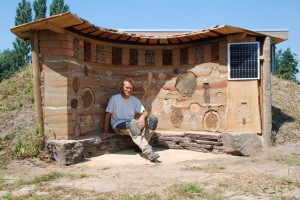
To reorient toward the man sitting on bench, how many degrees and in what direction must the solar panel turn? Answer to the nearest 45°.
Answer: approximately 90° to its right

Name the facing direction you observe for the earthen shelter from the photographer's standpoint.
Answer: facing the viewer

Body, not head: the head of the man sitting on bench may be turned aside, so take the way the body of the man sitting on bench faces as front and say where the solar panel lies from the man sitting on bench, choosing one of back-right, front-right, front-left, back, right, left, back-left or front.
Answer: front-left

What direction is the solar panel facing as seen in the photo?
toward the camera

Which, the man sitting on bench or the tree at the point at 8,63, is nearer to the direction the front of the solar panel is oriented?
the man sitting on bench

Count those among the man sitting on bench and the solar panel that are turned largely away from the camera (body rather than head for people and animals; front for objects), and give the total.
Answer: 0

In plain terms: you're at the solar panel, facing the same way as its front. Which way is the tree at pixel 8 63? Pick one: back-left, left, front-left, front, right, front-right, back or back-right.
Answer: back-right

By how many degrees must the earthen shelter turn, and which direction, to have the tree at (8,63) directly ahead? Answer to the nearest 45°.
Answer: approximately 135° to its right
